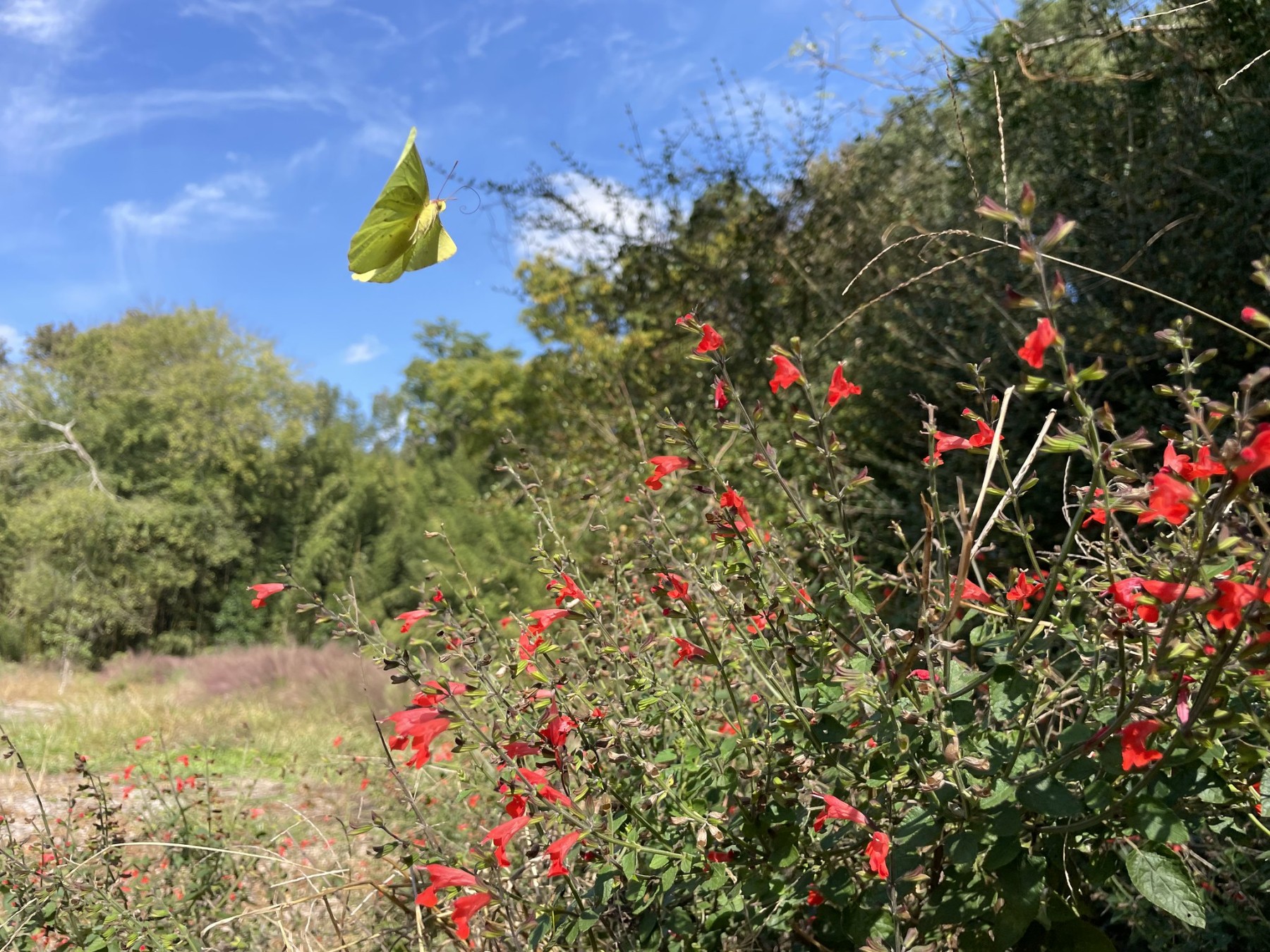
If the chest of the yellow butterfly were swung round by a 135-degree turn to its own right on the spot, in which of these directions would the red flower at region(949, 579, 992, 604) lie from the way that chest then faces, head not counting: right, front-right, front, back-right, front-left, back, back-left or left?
back-left

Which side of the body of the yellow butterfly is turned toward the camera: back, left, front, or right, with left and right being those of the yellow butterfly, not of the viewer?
right

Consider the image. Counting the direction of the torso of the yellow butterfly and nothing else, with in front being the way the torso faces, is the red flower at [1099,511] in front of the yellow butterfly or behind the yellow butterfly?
in front
